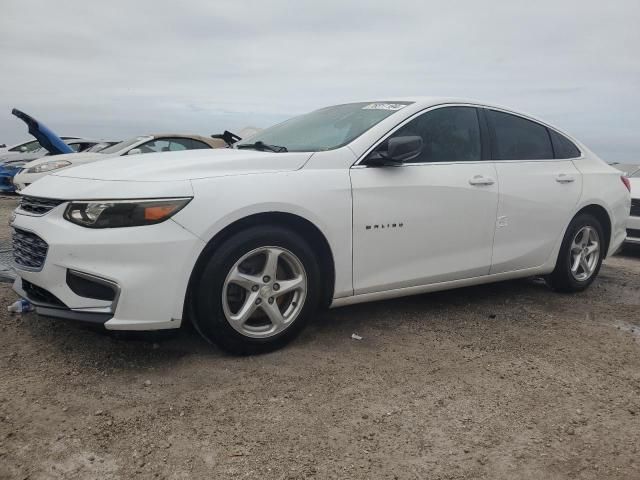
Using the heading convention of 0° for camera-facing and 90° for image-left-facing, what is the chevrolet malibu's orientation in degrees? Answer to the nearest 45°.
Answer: approximately 45°

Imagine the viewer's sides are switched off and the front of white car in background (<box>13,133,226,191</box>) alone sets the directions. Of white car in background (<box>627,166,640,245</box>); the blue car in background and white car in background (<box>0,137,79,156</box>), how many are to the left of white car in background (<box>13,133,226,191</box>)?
1

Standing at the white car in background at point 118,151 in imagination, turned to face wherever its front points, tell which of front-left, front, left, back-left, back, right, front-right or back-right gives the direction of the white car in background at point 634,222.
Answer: left

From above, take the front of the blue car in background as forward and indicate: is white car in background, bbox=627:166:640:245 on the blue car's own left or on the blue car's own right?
on the blue car's own left

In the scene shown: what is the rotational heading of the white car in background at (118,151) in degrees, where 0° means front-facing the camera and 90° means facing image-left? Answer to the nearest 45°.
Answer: approximately 45°

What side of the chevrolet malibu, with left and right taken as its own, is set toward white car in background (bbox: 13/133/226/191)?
right

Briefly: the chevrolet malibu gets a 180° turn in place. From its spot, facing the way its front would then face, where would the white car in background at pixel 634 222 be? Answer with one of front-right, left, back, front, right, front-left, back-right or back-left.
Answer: front

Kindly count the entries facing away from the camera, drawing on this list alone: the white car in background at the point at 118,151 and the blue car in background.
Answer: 0
